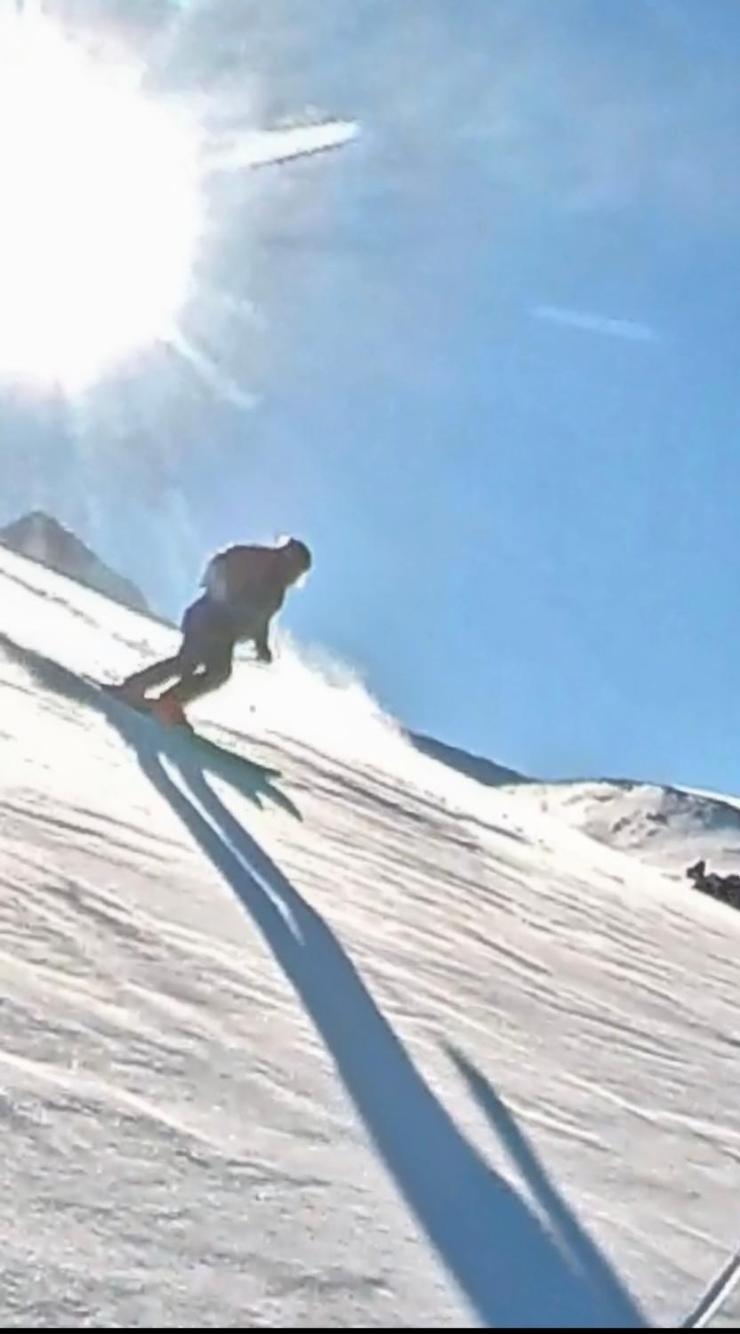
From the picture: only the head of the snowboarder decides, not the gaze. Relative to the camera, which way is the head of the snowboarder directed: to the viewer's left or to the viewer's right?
to the viewer's right

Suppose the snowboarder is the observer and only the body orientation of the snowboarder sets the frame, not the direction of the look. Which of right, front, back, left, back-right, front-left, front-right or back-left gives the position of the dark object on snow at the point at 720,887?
front-left

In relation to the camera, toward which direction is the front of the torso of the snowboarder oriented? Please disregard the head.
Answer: to the viewer's right
